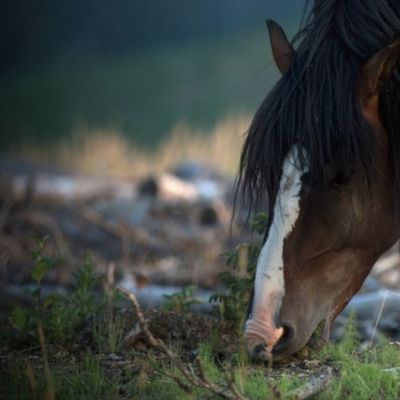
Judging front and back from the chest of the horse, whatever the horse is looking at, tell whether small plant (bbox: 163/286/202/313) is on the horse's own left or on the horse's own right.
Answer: on the horse's own right

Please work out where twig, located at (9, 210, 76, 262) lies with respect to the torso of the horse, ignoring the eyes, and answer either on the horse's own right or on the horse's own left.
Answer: on the horse's own right

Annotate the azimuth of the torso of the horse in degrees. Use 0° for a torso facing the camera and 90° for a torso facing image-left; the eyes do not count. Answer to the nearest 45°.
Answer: approximately 45°
